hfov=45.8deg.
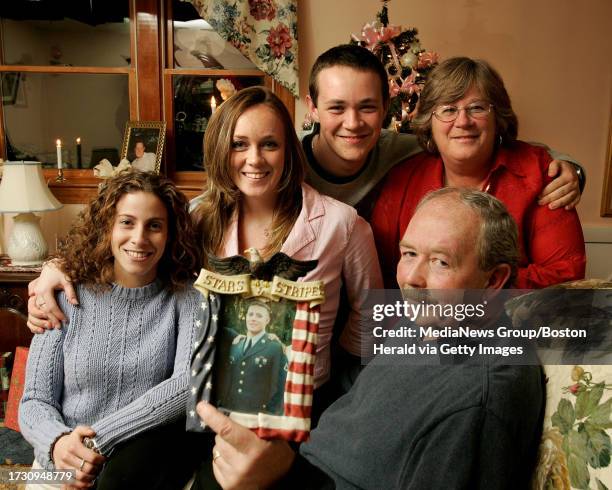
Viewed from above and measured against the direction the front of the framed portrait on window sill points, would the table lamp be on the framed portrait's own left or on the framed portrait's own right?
on the framed portrait's own right

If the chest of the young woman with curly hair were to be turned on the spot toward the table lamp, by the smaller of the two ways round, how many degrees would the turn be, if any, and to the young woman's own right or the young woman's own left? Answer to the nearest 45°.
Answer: approximately 180°

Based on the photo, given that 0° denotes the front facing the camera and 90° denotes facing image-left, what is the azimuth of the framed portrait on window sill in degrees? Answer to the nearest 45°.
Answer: approximately 0°

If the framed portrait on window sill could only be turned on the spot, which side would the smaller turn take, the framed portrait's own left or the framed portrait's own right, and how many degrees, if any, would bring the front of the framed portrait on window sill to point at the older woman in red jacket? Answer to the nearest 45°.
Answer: approximately 45° to the framed portrait's own left

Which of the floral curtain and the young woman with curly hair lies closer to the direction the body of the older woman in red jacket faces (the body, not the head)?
the young woman with curly hair
